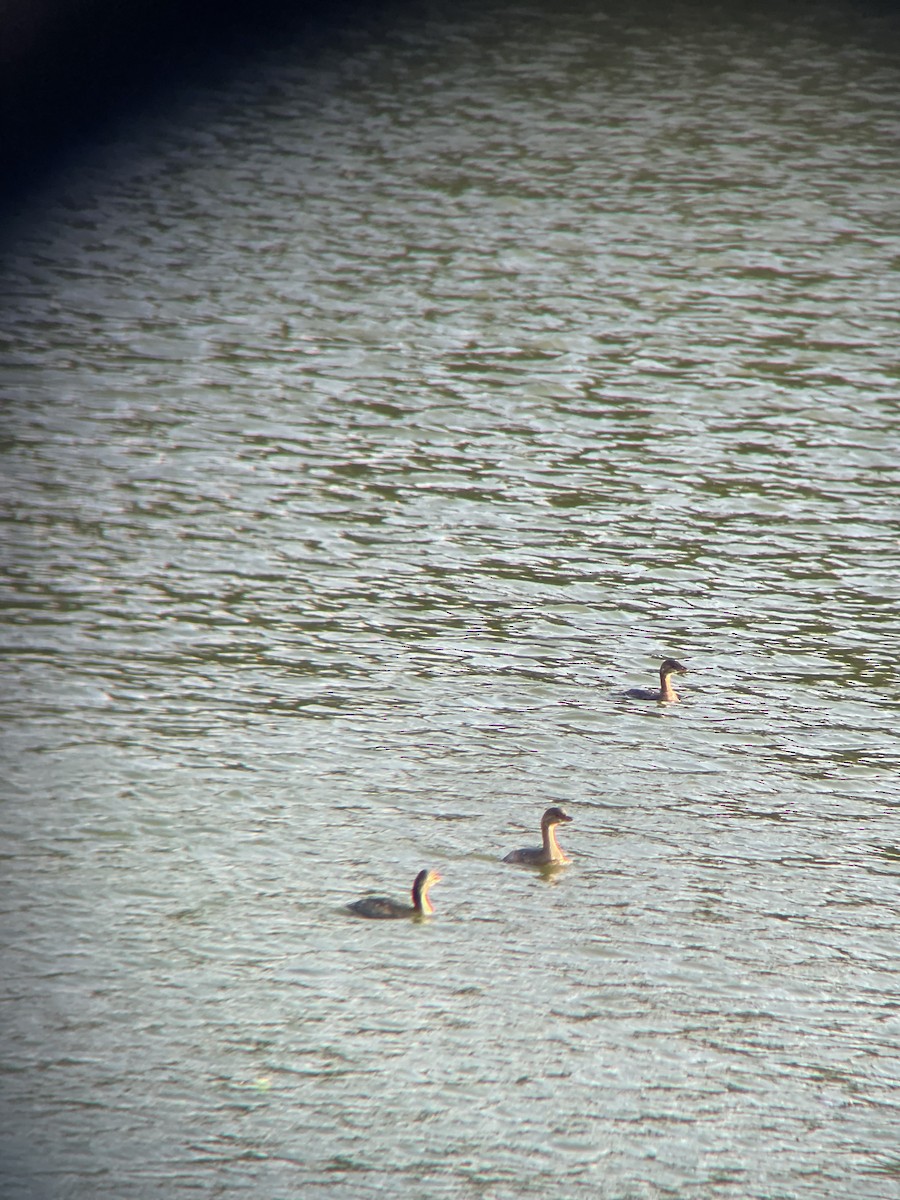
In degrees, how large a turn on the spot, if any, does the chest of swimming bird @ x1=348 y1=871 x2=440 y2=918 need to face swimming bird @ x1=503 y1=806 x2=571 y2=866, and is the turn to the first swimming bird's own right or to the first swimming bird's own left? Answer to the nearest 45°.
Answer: approximately 45° to the first swimming bird's own left

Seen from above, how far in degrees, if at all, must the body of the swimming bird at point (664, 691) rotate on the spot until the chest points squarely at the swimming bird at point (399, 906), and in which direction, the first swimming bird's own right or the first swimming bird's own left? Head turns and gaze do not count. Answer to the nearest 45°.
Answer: approximately 90° to the first swimming bird's own right

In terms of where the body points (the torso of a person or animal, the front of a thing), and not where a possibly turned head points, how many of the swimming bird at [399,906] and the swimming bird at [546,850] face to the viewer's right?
2

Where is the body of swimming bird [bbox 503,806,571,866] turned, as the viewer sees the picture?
to the viewer's right

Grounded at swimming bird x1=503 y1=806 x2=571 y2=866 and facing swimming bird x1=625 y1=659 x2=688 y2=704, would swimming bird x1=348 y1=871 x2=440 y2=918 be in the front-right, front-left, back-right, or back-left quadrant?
back-left

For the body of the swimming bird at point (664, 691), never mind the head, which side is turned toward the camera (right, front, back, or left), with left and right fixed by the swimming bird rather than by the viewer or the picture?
right

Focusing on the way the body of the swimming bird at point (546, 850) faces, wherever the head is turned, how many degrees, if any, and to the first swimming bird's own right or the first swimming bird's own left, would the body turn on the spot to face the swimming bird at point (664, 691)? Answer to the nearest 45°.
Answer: approximately 90° to the first swimming bird's own left

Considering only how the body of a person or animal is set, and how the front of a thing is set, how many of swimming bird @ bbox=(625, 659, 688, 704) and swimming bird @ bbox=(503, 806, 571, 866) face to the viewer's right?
2

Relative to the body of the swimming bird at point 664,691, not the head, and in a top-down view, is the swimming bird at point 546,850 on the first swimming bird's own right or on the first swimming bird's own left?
on the first swimming bird's own right

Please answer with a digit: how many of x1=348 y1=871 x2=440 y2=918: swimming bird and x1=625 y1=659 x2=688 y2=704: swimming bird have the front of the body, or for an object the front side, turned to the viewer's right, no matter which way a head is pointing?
2

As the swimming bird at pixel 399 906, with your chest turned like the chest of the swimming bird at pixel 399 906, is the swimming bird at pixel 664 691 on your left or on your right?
on your left

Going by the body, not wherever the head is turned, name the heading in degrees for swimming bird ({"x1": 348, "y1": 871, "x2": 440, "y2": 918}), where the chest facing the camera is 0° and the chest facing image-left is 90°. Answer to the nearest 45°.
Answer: approximately 270°
